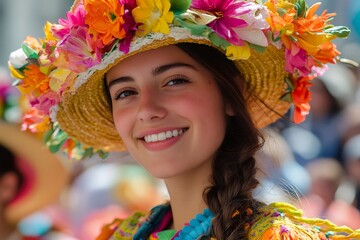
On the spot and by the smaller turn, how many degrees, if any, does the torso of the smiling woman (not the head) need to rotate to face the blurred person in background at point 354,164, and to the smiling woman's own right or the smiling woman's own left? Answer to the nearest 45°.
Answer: approximately 180°

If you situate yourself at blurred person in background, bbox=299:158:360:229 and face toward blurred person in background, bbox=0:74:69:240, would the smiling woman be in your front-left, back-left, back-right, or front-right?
front-left

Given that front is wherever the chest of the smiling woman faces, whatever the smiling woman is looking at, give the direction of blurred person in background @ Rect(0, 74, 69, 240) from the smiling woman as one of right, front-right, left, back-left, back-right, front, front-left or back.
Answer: right

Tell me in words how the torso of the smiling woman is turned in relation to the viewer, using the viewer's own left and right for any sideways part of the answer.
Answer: facing the viewer and to the left of the viewer

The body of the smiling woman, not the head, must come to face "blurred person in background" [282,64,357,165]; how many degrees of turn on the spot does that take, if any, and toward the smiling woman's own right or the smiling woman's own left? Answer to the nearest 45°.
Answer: approximately 180°
